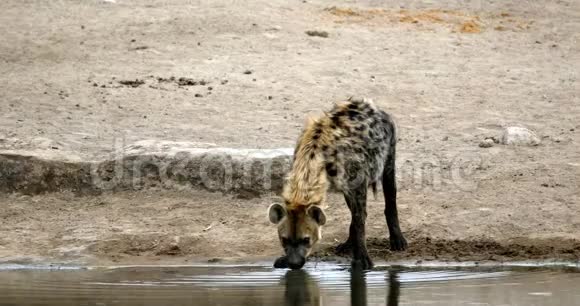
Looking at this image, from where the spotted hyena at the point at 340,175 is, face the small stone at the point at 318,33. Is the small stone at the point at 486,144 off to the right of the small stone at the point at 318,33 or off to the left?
right

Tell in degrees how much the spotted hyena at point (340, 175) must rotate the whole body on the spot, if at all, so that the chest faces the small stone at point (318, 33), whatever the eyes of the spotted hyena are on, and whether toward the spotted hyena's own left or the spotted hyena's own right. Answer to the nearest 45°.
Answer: approximately 135° to the spotted hyena's own right

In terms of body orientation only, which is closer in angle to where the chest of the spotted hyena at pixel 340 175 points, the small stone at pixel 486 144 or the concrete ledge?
the concrete ledge

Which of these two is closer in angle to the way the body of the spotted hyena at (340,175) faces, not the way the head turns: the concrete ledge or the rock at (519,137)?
the concrete ledge

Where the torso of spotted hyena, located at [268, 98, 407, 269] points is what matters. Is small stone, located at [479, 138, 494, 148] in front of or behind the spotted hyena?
behind

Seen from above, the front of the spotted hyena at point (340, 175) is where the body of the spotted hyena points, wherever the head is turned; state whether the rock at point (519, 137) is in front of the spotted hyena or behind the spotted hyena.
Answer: behind

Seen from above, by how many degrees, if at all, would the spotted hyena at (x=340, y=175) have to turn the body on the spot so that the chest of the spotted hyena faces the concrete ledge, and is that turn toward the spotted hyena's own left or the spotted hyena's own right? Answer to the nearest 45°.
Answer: approximately 90° to the spotted hyena's own right

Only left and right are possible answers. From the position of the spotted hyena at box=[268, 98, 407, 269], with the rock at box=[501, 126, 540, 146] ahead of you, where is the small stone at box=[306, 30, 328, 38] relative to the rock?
left

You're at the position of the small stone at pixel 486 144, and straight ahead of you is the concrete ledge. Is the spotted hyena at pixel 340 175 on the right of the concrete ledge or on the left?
left

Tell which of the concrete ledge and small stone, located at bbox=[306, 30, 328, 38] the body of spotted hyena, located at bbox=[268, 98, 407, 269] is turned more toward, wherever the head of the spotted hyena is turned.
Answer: the concrete ledge

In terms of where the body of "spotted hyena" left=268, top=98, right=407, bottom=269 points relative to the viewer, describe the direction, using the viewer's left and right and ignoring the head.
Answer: facing the viewer and to the left of the viewer

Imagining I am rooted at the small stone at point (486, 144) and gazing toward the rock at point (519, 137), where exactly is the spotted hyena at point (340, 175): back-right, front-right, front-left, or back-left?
back-right
